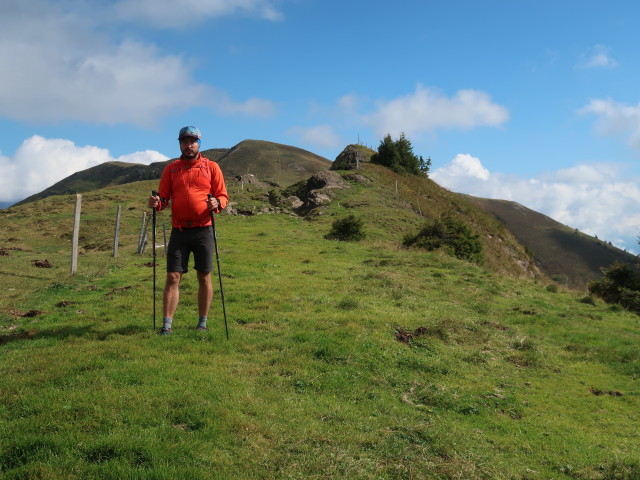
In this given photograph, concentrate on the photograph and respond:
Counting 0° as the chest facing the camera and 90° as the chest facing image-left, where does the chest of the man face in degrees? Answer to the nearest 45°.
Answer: approximately 0°

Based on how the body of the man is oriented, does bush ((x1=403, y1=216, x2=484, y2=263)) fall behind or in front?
behind
